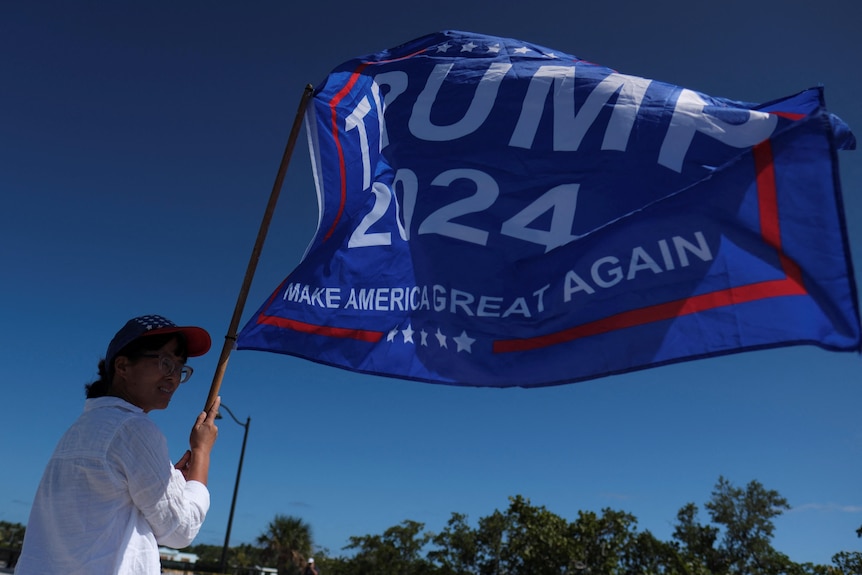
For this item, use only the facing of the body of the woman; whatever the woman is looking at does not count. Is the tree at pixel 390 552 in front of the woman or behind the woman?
in front

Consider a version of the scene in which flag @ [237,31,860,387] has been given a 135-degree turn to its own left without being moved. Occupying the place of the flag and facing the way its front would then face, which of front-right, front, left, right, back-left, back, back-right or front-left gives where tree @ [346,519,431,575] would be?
front-left

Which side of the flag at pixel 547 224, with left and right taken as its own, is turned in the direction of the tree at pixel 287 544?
back

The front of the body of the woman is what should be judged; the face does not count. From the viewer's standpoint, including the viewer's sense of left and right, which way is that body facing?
facing away from the viewer and to the right of the viewer

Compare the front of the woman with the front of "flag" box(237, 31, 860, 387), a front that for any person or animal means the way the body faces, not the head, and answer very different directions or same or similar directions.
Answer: very different directions

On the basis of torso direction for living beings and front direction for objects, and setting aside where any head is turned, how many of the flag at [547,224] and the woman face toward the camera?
1

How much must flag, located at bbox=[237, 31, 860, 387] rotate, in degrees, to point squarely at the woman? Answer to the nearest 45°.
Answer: approximately 45° to its right

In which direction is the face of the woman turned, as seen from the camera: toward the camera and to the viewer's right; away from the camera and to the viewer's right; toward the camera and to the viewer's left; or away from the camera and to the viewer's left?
toward the camera and to the viewer's right

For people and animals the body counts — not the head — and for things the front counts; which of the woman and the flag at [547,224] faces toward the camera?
the flag

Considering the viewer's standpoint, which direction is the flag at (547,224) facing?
facing the viewer
